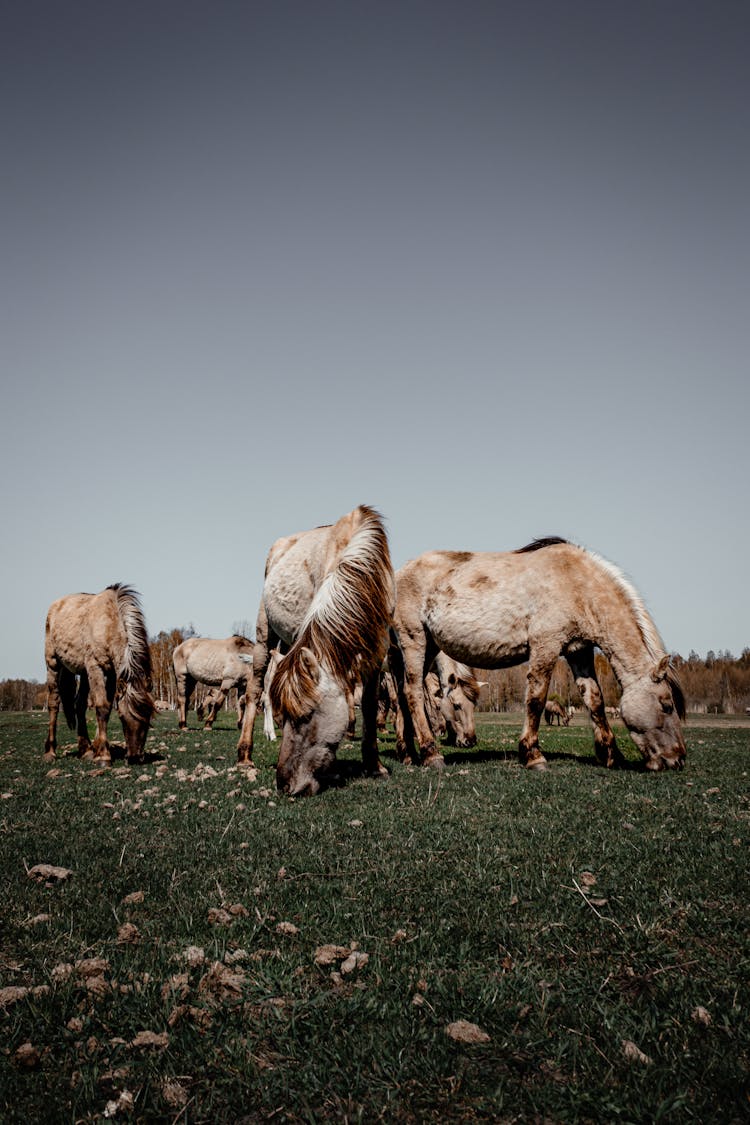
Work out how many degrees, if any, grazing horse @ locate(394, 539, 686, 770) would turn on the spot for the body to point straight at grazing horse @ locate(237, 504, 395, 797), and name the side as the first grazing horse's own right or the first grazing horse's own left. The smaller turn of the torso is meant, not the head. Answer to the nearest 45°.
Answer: approximately 135° to the first grazing horse's own right

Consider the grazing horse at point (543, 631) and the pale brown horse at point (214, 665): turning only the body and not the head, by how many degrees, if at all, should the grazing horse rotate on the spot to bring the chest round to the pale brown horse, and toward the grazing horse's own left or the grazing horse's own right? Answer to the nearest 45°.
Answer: approximately 135° to the grazing horse's own left

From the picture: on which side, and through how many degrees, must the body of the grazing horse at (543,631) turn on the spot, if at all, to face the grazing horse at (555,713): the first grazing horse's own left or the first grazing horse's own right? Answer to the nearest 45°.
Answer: approximately 90° to the first grazing horse's own left

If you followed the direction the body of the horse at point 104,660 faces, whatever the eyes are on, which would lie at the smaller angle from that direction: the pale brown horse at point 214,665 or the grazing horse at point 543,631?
the grazing horse

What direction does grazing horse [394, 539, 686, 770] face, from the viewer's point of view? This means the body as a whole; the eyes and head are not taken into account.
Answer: to the viewer's right

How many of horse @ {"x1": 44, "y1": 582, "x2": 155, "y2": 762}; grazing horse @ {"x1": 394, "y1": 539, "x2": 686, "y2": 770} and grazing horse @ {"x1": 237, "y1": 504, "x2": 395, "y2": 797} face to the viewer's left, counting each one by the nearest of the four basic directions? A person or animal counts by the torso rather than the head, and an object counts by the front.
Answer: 0

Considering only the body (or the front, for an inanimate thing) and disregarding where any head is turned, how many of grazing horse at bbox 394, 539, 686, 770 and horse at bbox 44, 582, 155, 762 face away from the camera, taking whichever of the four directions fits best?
0

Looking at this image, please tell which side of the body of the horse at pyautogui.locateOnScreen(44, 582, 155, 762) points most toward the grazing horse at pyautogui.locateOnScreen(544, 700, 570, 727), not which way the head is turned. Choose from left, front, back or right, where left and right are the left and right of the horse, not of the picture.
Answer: left

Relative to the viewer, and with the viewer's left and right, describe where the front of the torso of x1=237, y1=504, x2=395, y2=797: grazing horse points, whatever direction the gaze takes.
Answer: facing the viewer and to the right of the viewer

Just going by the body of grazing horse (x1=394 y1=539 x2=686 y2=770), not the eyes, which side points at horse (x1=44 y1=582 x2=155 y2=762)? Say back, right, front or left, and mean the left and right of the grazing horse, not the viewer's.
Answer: back

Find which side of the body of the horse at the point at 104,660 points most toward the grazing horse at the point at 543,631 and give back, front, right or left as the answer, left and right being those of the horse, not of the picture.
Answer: front
